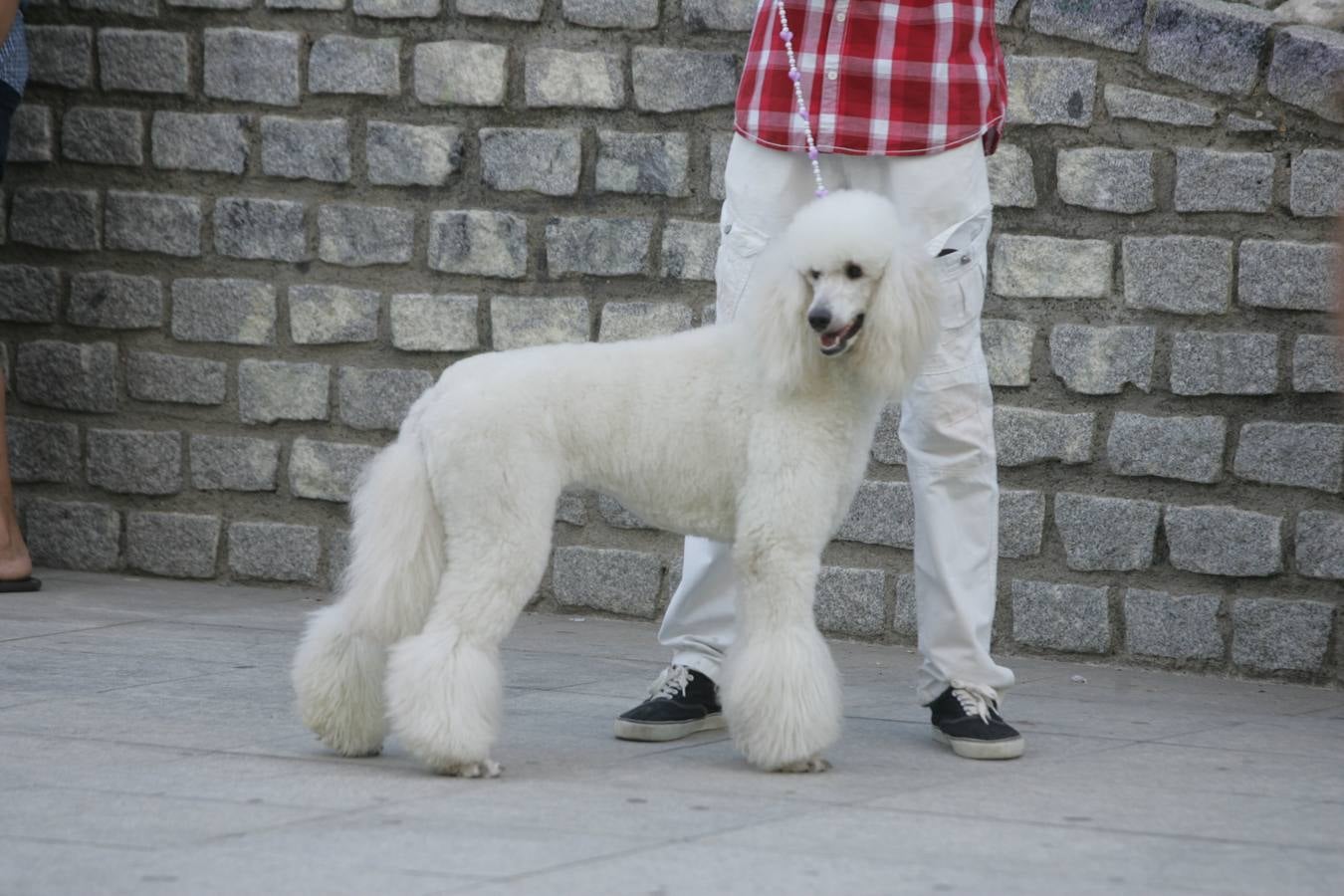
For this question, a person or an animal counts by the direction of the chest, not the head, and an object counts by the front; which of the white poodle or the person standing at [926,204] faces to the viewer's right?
the white poodle

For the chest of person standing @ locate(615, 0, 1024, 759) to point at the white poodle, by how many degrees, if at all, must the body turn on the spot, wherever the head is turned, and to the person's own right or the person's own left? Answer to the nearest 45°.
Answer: approximately 45° to the person's own right

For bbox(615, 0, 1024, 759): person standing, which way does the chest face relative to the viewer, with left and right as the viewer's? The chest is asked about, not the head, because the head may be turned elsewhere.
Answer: facing the viewer

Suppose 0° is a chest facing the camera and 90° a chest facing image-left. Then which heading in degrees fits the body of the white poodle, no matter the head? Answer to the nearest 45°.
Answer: approximately 270°

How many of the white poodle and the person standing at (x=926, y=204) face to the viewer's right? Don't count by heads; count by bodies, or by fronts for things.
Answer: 1

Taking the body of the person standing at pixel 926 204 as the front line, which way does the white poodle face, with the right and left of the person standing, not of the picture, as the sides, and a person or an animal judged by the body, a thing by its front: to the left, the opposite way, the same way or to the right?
to the left

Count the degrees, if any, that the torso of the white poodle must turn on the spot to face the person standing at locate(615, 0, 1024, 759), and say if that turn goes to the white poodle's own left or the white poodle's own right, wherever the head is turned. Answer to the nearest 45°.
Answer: approximately 45° to the white poodle's own left
